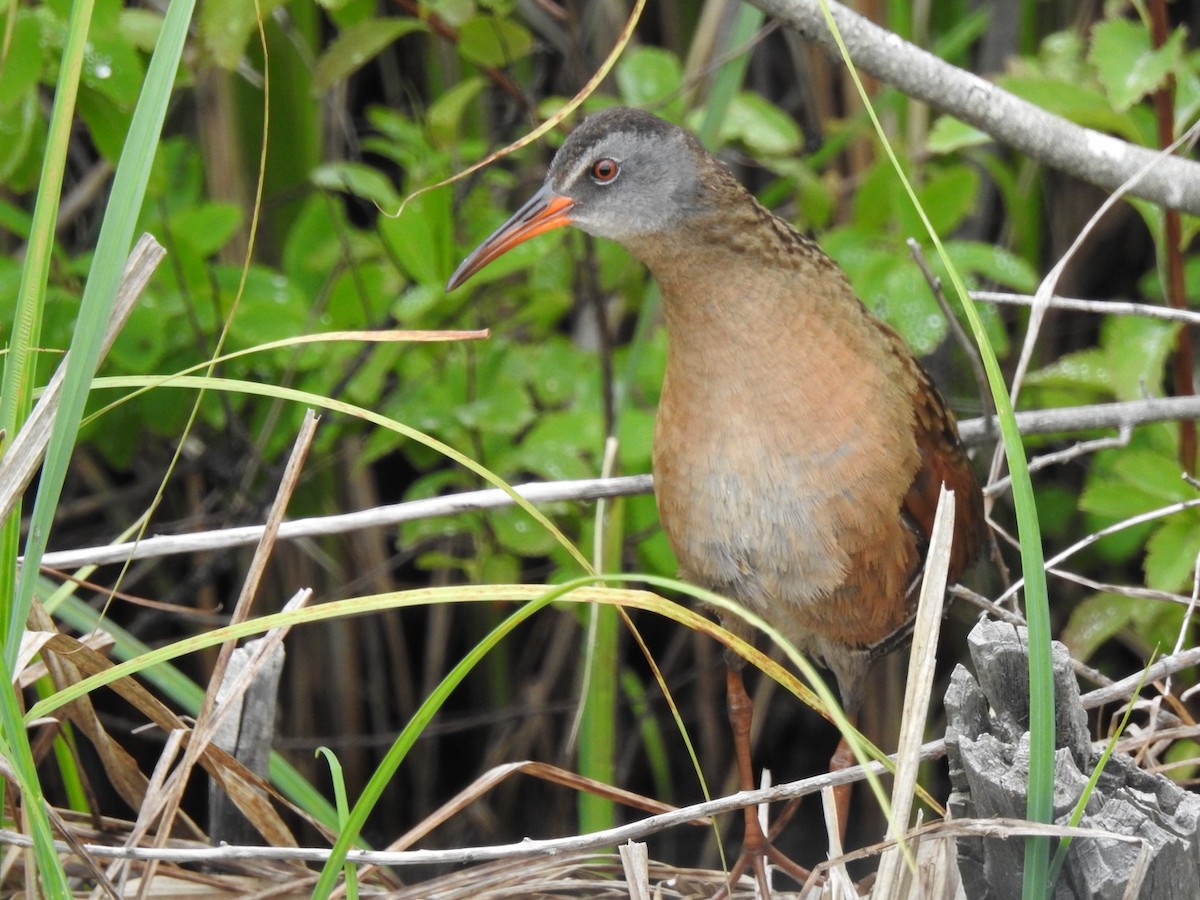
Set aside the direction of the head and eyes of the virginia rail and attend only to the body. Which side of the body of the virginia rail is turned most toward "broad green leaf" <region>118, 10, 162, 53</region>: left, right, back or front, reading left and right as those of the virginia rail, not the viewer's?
right

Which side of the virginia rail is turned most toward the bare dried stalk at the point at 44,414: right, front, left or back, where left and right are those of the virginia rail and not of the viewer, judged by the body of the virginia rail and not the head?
front

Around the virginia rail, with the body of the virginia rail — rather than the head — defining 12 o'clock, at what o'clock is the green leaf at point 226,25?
The green leaf is roughly at 2 o'clock from the virginia rail.

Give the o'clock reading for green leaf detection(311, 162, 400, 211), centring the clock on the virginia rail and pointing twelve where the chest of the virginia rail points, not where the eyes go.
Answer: The green leaf is roughly at 3 o'clock from the virginia rail.

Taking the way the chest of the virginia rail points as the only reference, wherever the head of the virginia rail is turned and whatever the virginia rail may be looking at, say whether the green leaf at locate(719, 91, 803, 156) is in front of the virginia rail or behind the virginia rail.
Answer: behind

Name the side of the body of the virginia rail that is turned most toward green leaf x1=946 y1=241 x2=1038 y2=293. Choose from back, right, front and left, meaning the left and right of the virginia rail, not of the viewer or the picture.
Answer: back

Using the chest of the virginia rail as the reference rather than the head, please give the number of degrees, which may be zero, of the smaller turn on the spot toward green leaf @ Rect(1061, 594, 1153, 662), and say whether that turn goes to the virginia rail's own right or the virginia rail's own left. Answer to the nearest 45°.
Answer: approximately 180°

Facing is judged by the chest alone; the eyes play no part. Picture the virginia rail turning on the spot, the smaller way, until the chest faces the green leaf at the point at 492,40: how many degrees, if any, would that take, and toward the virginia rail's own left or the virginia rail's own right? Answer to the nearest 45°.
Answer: approximately 90° to the virginia rail's own right

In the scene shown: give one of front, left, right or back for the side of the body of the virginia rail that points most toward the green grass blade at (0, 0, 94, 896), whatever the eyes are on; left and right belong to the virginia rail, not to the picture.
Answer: front

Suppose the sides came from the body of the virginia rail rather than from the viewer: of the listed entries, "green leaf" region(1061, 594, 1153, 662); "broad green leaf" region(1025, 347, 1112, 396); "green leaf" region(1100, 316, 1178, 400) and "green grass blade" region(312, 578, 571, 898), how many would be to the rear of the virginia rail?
3

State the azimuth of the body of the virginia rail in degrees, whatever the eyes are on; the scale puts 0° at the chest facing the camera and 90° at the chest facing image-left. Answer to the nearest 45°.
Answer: approximately 45°

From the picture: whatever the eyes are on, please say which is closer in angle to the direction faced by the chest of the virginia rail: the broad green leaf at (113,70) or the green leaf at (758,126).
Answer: the broad green leaf

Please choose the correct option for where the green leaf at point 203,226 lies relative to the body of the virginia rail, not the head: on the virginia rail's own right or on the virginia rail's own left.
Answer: on the virginia rail's own right
